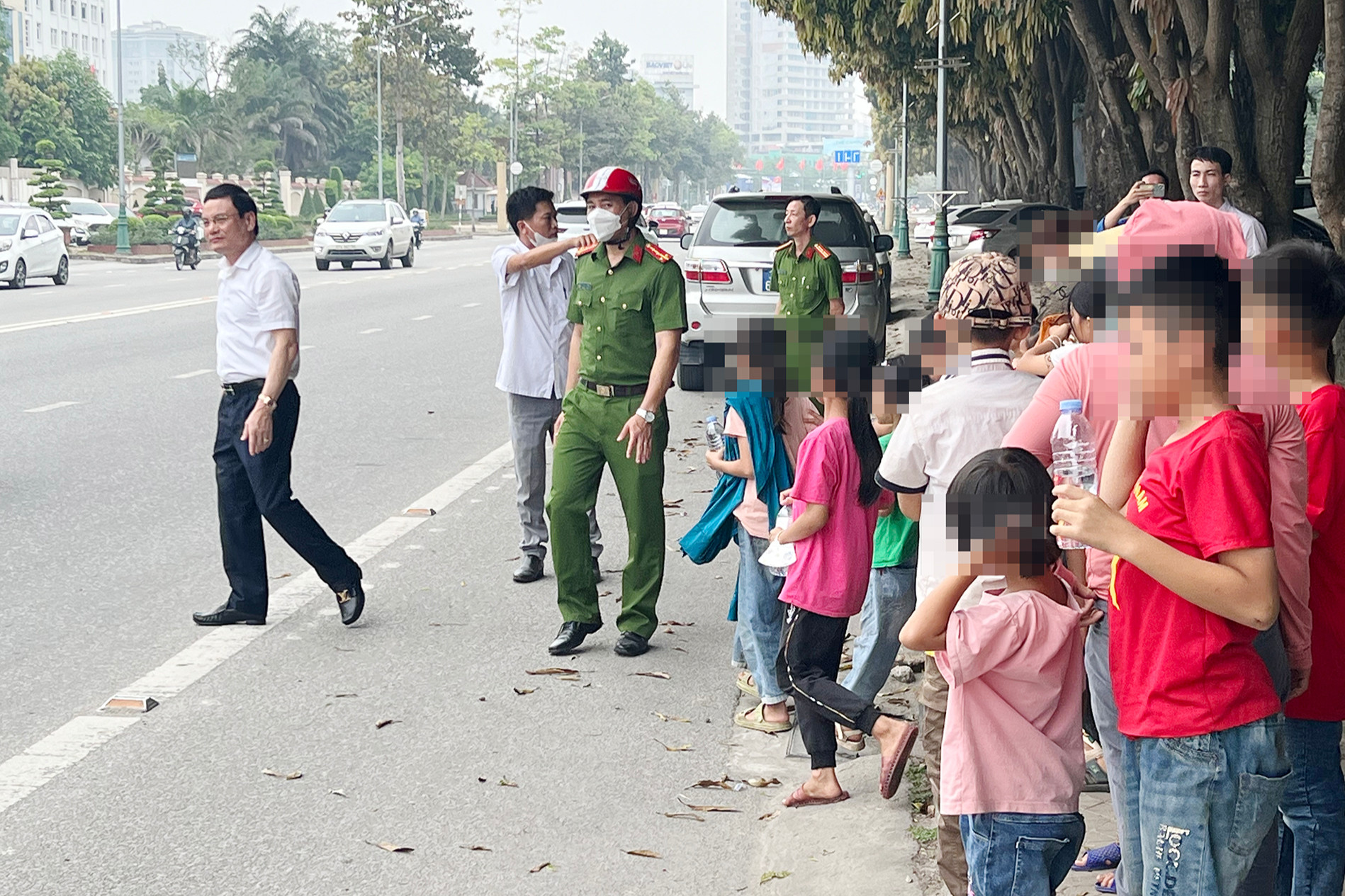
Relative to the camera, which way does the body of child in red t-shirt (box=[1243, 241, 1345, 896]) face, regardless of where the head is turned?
to the viewer's left

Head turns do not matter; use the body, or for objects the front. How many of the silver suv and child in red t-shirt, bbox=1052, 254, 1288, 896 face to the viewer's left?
1

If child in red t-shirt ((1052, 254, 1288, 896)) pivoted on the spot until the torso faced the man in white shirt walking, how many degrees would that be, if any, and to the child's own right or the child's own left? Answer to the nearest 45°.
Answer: approximately 45° to the child's own right

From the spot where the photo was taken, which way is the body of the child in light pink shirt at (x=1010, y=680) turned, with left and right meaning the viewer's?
facing away from the viewer and to the left of the viewer

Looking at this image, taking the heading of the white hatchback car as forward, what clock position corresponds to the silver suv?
The silver suv is roughly at 10 o'clock from the white hatchback car.

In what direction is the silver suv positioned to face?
away from the camera

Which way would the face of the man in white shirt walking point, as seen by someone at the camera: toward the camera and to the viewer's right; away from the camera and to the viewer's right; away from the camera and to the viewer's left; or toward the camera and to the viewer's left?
toward the camera and to the viewer's left

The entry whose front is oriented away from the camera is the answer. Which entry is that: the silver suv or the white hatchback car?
the silver suv

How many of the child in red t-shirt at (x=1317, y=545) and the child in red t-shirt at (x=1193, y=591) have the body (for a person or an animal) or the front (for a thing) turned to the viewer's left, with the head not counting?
2

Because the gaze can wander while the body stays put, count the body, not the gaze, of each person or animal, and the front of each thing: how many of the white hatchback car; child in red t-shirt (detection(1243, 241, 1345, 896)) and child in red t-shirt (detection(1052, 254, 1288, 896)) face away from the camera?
0

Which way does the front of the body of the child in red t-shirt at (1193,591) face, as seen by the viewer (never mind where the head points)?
to the viewer's left

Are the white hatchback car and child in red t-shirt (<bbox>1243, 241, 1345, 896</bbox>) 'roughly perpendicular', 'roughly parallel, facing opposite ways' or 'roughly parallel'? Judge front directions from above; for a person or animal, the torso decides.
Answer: roughly perpendicular

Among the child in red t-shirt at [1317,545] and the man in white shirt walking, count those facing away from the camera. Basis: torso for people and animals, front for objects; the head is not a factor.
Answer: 0
